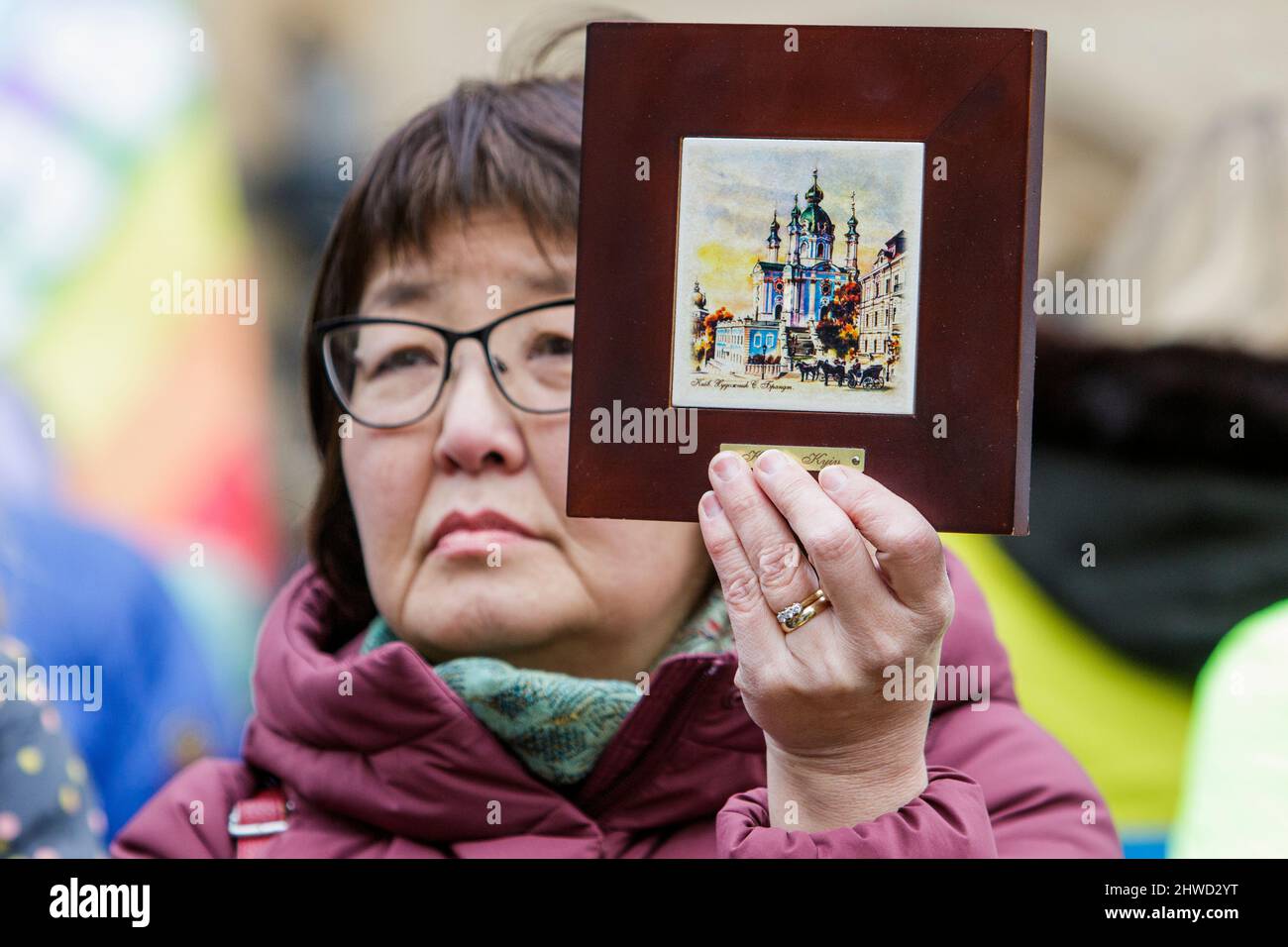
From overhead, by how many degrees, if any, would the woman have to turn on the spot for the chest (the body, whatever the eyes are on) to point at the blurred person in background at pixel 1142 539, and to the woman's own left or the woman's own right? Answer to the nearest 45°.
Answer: approximately 135° to the woman's own left

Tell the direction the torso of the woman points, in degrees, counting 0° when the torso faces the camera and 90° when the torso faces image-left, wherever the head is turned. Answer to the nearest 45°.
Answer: approximately 0°

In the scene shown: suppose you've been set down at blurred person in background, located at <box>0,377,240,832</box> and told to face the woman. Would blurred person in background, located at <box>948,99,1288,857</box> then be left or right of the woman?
left

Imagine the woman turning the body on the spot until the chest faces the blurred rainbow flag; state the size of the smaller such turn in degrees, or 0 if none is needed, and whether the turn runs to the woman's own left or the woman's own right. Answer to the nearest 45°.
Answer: approximately 135° to the woman's own right

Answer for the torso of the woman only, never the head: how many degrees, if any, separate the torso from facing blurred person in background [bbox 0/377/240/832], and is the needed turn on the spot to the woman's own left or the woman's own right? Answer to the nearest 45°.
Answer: approximately 135° to the woman's own right
